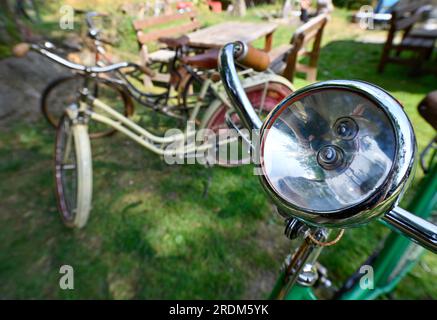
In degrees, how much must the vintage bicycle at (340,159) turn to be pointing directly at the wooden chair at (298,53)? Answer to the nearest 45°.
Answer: approximately 135° to its right

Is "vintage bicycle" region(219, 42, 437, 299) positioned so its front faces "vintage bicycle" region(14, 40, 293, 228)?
no

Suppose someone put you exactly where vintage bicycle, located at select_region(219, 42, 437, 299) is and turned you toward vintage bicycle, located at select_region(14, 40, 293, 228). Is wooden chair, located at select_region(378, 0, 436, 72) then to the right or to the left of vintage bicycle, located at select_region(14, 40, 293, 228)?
right

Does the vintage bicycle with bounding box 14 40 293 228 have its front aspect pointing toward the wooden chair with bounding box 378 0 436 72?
no

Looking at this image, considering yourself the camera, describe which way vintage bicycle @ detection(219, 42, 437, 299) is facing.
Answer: facing the viewer and to the left of the viewer

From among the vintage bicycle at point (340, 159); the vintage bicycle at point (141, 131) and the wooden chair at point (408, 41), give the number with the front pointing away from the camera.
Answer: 0

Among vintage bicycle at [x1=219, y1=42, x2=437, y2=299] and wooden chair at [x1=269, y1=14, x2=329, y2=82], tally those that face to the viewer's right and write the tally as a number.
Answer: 0

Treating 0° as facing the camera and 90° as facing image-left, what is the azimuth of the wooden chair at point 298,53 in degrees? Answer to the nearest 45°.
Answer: approximately 135°

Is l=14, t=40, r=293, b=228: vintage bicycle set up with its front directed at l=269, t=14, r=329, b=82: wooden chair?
no

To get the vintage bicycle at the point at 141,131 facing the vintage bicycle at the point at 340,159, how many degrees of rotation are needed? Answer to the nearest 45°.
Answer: approximately 45° to its left
